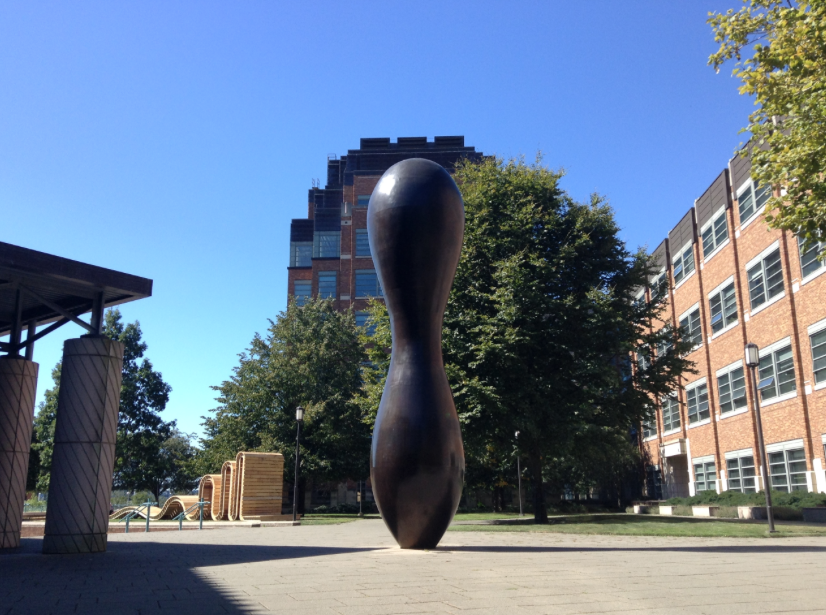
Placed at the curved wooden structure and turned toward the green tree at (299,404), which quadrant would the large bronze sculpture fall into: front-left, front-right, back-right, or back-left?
back-right

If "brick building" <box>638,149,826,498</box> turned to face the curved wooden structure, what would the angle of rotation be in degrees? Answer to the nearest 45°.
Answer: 0° — it already faces it

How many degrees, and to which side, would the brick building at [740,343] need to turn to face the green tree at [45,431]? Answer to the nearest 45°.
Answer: approximately 45° to its right

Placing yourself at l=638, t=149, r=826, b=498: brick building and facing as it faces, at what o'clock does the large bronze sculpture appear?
The large bronze sculpture is roughly at 11 o'clock from the brick building.

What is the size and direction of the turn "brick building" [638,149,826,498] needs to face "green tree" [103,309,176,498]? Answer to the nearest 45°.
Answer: approximately 45° to its right

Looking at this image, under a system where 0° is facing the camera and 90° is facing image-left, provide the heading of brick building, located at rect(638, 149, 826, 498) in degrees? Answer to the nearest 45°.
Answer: approximately 45°

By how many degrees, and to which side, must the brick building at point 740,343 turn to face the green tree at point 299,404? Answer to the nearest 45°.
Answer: approximately 45° to its right

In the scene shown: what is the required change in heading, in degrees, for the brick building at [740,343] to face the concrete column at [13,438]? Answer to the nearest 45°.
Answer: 0° — it already faces it
